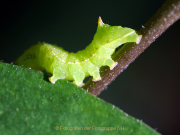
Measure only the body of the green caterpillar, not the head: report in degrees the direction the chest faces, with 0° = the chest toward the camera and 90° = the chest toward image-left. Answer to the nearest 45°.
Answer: approximately 90°
